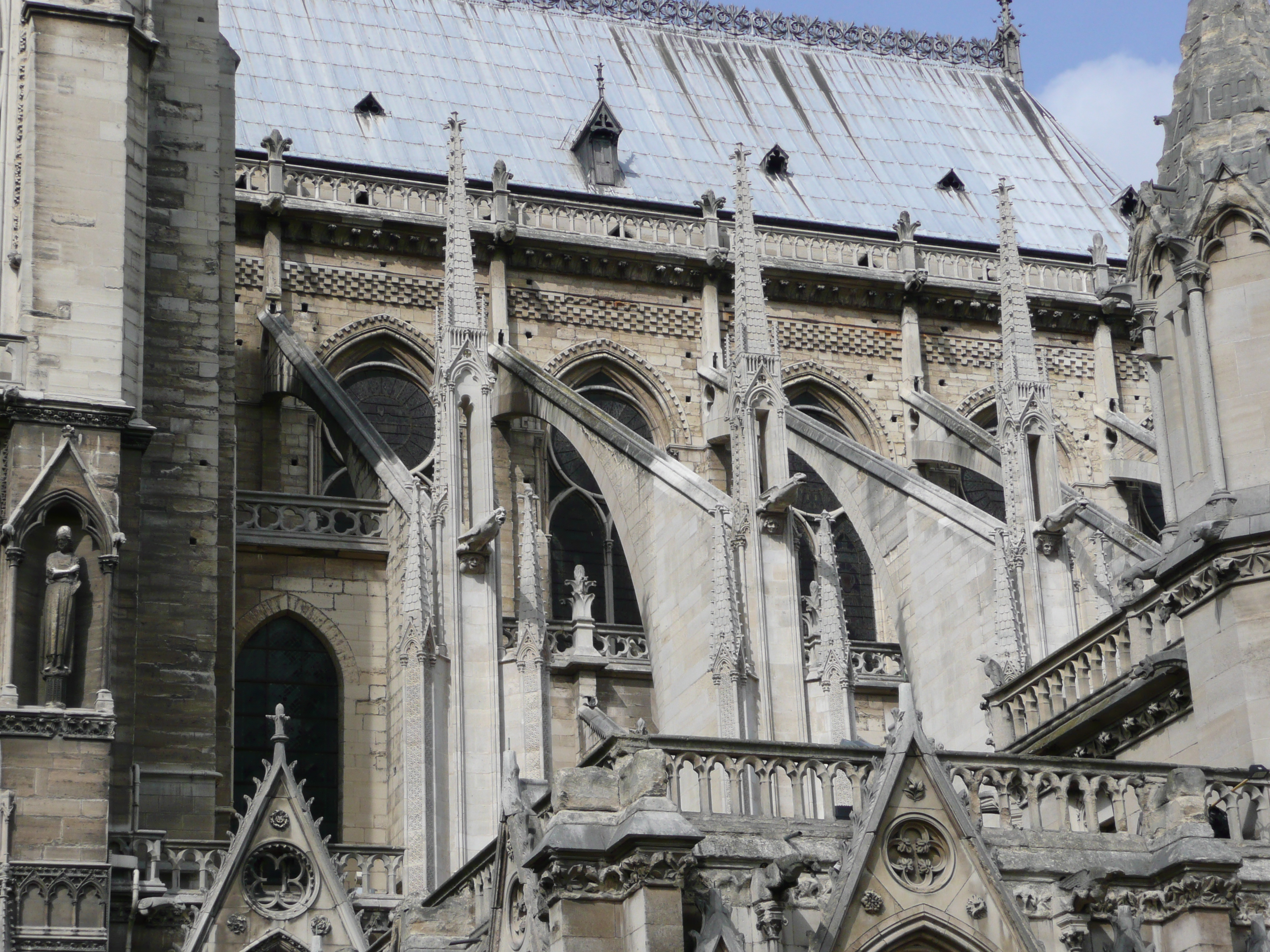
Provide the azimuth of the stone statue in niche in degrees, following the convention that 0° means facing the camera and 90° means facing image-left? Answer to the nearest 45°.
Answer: approximately 0°
